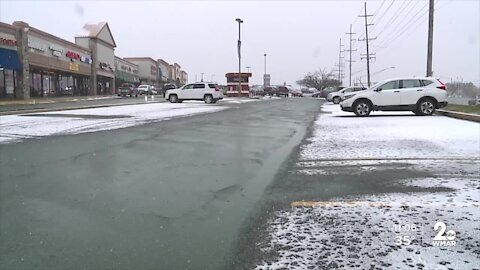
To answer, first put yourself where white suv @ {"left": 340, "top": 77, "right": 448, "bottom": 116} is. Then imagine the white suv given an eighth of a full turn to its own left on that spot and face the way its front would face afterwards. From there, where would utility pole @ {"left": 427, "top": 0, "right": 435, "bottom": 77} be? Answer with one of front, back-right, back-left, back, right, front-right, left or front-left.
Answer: back-right

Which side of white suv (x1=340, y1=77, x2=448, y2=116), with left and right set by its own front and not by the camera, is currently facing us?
left
